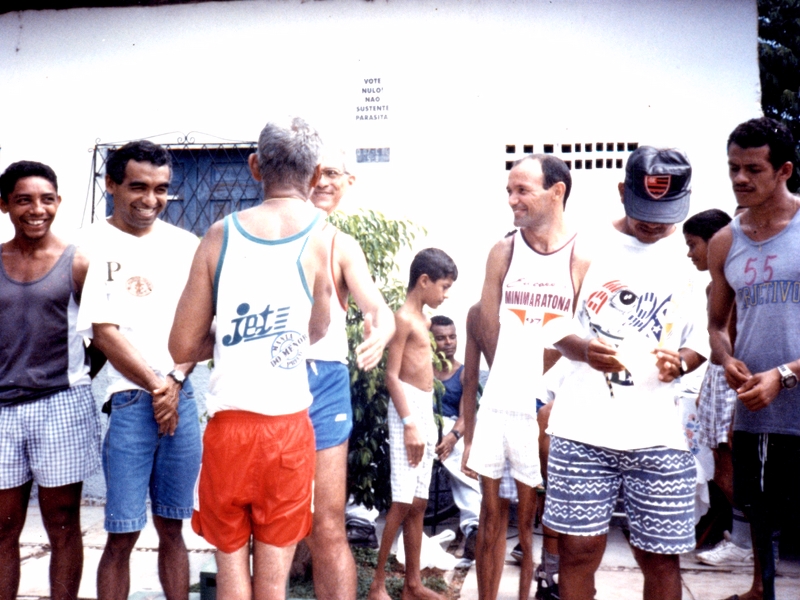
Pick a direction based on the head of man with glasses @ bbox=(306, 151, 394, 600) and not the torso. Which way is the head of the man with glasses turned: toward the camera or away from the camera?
toward the camera

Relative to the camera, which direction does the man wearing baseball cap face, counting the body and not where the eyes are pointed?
toward the camera

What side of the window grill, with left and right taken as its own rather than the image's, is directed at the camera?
front

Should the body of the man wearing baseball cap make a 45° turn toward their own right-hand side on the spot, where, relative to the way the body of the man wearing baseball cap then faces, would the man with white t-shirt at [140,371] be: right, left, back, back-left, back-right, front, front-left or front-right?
front-right

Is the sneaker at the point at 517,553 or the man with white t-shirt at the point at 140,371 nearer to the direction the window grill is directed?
the man with white t-shirt

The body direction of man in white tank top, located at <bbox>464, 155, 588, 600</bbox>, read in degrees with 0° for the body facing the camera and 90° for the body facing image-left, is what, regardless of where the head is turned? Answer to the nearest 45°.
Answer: approximately 0°

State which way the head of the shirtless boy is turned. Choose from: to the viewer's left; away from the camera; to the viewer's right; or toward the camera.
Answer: to the viewer's right

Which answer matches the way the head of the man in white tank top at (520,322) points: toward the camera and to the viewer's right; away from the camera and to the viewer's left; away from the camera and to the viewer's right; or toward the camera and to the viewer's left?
toward the camera and to the viewer's left

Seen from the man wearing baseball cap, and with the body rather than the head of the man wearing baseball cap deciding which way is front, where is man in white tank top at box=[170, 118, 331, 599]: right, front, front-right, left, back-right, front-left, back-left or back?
front-right

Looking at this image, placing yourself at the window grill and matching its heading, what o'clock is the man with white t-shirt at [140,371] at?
The man with white t-shirt is roughly at 12 o'clock from the window grill.

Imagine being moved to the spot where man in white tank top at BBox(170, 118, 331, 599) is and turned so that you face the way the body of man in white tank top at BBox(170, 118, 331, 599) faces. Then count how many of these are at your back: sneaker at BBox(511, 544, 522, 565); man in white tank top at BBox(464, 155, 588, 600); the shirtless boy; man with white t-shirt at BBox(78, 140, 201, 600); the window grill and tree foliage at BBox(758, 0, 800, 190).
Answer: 0

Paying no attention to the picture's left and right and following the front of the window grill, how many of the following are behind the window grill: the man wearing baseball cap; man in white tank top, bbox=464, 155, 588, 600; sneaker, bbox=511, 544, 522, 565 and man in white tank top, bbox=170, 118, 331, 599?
0

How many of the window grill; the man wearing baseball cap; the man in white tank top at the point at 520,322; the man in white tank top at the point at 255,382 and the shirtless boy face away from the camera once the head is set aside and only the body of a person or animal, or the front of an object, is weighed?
1

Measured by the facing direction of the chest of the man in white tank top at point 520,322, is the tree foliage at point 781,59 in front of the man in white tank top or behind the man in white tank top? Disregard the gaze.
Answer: behind

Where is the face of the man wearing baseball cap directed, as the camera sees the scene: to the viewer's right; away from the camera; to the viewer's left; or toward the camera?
toward the camera

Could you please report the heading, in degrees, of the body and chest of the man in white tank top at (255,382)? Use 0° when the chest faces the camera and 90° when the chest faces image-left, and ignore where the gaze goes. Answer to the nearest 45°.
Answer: approximately 180°
